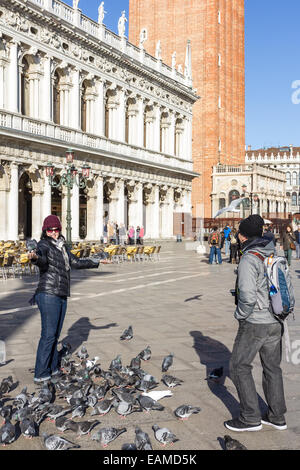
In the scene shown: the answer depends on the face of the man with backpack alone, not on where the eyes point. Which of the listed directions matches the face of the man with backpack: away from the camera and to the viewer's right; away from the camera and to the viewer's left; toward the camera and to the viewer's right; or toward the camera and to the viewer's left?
away from the camera and to the viewer's left

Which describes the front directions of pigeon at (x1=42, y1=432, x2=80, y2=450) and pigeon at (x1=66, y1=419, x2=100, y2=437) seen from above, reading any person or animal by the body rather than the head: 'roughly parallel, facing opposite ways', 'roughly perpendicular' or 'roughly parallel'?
roughly parallel

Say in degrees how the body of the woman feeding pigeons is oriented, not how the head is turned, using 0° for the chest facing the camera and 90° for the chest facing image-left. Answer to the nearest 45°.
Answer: approximately 315°

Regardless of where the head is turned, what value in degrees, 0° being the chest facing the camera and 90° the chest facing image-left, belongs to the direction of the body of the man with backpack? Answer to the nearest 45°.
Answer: approximately 90°

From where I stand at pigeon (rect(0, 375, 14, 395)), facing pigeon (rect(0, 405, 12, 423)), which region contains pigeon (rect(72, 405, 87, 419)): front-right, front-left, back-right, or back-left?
front-left

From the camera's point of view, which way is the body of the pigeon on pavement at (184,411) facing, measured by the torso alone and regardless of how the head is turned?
to the viewer's left

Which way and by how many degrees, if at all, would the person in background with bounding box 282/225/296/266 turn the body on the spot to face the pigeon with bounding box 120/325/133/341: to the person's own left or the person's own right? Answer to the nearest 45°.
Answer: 0° — they already face it

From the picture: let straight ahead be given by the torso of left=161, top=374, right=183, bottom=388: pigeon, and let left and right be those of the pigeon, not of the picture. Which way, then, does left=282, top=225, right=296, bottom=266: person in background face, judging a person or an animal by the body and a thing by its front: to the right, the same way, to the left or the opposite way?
to the left

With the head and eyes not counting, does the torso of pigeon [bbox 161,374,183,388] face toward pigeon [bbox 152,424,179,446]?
no

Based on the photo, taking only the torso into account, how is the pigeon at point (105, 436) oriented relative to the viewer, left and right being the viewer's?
facing to the left of the viewer

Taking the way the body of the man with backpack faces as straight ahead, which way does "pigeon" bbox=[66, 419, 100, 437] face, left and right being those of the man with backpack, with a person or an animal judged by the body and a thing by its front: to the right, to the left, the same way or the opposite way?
the same way

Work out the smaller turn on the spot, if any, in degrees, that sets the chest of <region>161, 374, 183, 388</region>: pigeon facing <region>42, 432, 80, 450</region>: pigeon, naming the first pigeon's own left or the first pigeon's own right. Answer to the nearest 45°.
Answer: approximately 45° to the first pigeon's own left

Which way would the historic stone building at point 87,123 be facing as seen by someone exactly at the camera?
facing the viewer and to the right of the viewer

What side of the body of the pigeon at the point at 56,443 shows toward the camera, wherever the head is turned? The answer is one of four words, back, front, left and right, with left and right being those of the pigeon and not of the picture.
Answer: left

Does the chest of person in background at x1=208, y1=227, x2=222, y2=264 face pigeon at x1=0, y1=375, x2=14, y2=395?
no

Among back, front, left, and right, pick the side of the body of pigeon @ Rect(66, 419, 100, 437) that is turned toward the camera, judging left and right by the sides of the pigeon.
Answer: left
